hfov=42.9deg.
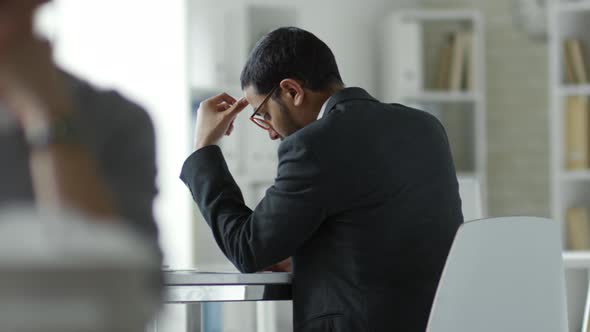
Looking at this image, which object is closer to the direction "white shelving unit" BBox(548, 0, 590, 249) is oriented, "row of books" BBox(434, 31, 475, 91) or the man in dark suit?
the man in dark suit

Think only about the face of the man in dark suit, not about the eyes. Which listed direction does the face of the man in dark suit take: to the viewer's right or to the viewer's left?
to the viewer's left

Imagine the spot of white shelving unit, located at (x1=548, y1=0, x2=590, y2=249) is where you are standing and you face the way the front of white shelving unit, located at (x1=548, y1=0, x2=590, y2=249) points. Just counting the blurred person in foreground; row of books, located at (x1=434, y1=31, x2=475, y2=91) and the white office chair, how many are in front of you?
2

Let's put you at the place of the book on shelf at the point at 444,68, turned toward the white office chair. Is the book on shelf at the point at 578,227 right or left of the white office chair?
left

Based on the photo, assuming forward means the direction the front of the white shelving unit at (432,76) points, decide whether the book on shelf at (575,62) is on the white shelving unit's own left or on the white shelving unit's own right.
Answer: on the white shelving unit's own left

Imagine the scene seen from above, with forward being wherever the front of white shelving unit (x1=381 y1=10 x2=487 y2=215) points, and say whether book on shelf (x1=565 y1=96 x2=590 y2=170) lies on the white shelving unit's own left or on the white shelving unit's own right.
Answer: on the white shelving unit's own left

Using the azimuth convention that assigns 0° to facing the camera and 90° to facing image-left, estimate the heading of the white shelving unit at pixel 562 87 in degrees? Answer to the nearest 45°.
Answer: approximately 0°

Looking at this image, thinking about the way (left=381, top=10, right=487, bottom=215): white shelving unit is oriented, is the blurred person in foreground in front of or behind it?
in front

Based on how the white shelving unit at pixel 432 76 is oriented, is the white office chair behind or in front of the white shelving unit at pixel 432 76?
in front
